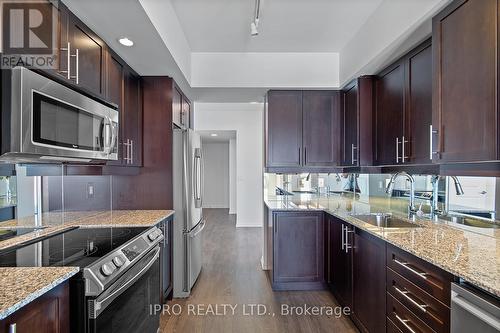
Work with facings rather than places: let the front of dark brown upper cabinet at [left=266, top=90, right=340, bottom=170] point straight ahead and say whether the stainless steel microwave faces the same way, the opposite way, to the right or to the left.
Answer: to the left

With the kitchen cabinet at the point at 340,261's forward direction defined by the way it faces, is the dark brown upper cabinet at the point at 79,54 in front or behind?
in front

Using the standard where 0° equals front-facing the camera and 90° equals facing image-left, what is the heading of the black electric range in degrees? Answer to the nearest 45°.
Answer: approximately 315°

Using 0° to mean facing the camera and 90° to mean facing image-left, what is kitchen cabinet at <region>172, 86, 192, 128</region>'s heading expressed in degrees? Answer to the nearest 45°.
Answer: approximately 270°

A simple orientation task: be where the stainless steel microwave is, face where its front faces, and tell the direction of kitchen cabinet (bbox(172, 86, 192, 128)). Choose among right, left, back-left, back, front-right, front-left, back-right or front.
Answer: left

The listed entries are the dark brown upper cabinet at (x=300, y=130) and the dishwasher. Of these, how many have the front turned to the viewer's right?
0

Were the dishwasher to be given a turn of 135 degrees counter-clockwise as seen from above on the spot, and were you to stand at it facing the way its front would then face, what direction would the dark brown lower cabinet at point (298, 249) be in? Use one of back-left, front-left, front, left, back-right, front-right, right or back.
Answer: back-left

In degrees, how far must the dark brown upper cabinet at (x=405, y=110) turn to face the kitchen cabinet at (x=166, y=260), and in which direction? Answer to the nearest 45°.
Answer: approximately 45° to its right

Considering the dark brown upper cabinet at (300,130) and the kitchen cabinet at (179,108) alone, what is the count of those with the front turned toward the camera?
1

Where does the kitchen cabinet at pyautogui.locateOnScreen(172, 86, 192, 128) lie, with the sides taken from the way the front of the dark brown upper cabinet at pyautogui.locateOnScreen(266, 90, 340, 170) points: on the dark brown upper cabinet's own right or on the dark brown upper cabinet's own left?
on the dark brown upper cabinet's own right

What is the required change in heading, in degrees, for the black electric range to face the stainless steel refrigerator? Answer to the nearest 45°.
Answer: approximately 90° to its left
